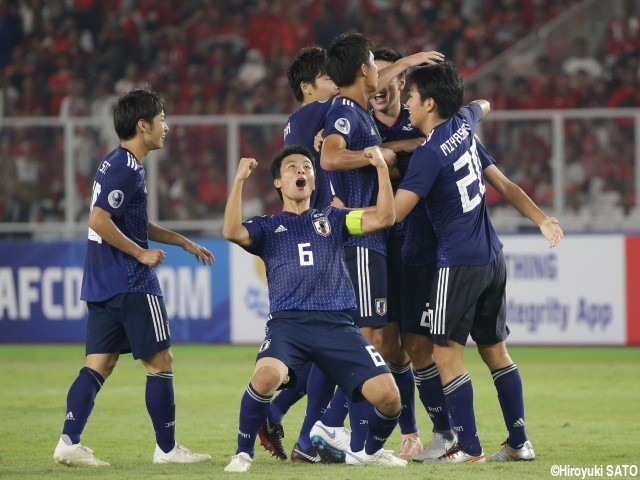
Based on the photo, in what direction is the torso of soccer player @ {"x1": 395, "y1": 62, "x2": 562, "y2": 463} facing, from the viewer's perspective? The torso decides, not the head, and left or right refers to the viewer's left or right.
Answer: facing away from the viewer and to the left of the viewer

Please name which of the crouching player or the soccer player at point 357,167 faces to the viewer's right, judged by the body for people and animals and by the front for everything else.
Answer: the soccer player

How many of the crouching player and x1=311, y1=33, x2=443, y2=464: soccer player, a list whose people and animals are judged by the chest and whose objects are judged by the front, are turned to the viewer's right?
1

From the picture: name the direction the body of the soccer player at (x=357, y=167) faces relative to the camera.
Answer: to the viewer's right

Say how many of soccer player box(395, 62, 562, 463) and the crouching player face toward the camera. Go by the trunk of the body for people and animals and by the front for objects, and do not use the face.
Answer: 1

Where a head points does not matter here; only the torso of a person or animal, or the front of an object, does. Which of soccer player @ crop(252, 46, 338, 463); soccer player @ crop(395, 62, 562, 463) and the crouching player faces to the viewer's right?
soccer player @ crop(252, 46, 338, 463)

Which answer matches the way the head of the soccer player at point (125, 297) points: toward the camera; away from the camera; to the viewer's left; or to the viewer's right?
to the viewer's right
